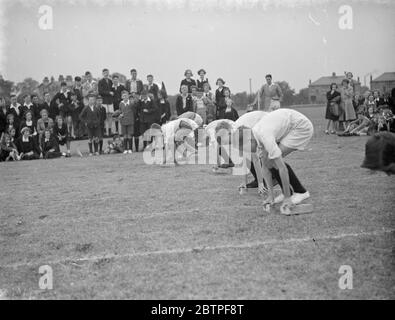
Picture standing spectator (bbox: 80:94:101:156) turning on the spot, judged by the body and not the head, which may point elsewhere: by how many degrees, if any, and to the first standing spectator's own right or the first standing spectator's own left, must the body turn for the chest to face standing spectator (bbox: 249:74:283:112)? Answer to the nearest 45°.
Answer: approximately 90° to the first standing spectator's own left

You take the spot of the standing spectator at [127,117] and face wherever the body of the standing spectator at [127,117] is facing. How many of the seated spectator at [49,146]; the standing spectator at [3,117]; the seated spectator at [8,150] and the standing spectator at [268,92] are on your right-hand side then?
3

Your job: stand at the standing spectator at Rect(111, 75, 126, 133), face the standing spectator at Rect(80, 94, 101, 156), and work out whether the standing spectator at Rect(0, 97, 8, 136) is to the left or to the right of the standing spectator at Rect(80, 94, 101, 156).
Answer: right

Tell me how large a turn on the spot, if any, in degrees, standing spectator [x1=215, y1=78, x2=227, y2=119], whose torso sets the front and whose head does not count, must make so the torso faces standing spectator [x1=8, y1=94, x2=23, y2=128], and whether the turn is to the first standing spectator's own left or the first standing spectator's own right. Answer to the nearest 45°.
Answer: approximately 45° to the first standing spectator's own right

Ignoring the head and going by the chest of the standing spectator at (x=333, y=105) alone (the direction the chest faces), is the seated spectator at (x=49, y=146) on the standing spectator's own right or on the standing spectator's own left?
on the standing spectator's own right

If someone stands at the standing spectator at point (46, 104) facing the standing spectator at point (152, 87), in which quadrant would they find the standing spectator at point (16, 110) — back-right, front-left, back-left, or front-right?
back-right
